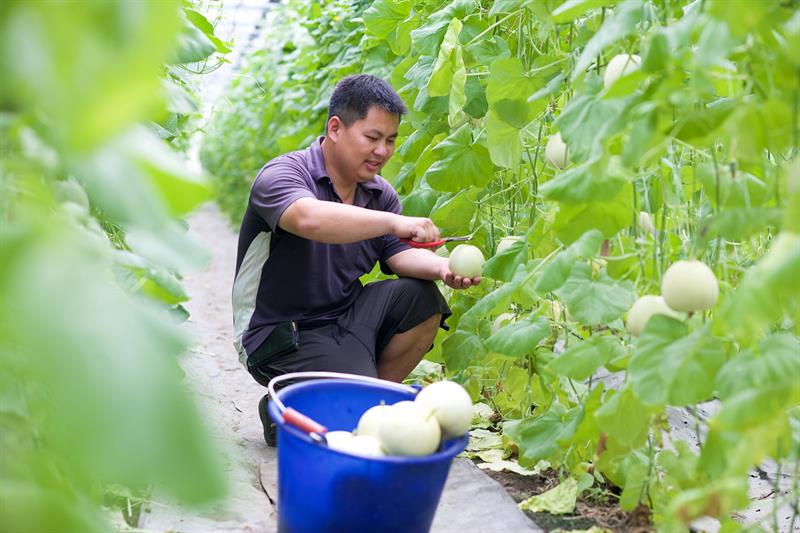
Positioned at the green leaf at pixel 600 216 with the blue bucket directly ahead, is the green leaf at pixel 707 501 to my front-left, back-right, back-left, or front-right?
front-left

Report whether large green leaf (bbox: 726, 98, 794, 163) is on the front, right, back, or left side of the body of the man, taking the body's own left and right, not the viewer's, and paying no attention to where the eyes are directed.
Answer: front

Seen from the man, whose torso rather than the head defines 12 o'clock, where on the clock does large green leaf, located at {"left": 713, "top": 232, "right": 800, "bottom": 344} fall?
The large green leaf is roughly at 1 o'clock from the man.

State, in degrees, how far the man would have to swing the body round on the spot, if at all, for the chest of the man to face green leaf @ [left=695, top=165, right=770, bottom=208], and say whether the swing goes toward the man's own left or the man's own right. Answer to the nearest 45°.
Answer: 0° — they already face it

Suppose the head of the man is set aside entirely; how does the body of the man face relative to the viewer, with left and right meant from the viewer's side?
facing the viewer and to the right of the viewer

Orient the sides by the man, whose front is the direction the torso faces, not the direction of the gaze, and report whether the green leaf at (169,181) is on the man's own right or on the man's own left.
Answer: on the man's own right

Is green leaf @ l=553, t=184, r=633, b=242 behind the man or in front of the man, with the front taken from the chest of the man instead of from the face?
in front

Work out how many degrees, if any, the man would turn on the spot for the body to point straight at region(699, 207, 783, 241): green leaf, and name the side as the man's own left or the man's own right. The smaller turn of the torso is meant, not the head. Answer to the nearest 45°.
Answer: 0° — they already face it

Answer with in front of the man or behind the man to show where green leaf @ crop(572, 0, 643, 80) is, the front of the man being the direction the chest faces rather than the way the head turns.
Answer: in front
